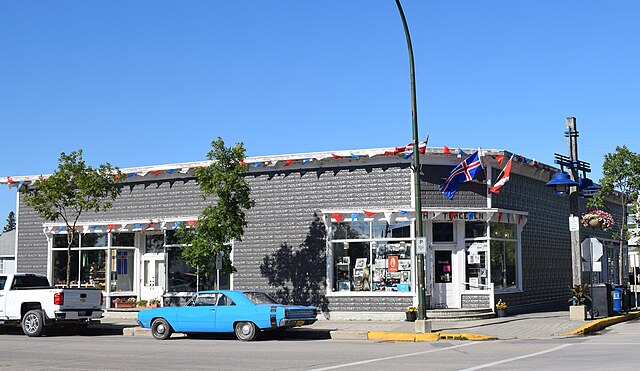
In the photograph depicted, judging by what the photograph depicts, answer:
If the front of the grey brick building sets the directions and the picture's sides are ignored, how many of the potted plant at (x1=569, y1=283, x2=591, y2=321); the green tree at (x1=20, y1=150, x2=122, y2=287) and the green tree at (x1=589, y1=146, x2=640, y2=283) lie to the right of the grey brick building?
1

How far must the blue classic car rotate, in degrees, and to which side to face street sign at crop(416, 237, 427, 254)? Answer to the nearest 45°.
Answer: approximately 135° to its right

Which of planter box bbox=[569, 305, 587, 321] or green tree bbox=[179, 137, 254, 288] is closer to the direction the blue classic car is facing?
the green tree

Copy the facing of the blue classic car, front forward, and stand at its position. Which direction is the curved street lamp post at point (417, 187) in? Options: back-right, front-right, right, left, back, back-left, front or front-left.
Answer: back-right

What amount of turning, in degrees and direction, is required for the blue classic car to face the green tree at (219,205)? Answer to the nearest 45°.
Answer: approximately 45° to its right

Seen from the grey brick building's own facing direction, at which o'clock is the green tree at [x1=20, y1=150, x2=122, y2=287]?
The green tree is roughly at 3 o'clock from the grey brick building.

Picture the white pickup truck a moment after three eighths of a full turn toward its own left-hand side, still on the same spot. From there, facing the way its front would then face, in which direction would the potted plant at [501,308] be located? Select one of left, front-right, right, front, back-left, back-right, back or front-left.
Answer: left

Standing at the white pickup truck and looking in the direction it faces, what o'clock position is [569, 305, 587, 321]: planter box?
The planter box is roughly at 5 o'clock from the white pickup truck.

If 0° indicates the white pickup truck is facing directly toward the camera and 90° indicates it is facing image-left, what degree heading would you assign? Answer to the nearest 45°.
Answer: approximately 135°

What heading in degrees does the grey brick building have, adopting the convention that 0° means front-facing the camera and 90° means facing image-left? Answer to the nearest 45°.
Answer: approximately 0°

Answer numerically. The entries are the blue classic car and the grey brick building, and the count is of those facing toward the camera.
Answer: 1

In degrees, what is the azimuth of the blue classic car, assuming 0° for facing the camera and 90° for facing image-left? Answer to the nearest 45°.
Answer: approximately 135°
